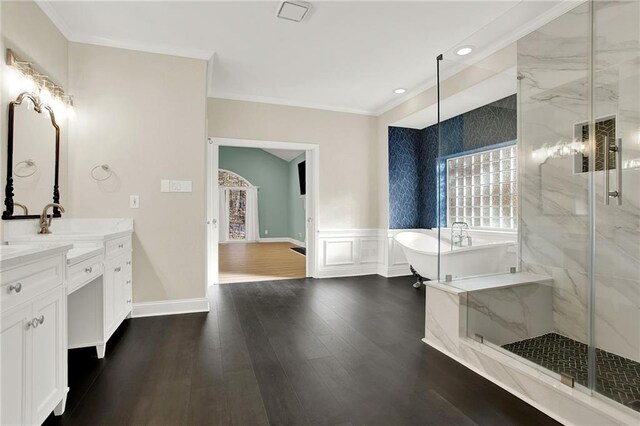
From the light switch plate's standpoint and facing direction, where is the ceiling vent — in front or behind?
in front

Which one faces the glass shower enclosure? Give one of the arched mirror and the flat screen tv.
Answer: the arched mirror

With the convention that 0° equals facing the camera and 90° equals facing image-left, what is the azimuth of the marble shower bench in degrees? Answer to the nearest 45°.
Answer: approximately 315°

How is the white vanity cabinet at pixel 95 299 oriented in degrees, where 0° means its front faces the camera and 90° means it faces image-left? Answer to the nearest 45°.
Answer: approximately 270°

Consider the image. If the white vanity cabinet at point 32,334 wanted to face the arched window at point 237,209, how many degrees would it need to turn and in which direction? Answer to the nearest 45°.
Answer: approximately 90° to its left

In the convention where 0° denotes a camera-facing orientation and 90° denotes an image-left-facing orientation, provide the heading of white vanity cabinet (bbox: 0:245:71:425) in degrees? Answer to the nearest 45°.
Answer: approximately 315°

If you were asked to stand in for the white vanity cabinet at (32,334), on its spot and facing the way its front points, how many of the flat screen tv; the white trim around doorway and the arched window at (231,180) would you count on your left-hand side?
3

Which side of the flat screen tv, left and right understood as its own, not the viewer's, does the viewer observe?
left

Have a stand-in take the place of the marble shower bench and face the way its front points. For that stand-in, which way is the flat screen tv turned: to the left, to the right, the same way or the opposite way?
to the right

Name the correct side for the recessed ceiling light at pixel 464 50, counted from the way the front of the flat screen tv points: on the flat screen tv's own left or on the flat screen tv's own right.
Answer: on the flat screen tv's own left
